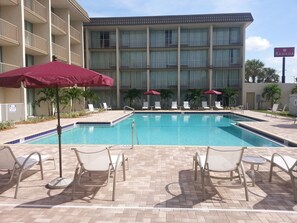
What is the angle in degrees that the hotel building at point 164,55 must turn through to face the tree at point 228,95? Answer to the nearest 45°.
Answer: approximately 90° to its left

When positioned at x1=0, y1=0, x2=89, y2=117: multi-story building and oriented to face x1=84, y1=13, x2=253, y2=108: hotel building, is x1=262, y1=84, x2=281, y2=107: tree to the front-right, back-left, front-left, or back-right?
front-right

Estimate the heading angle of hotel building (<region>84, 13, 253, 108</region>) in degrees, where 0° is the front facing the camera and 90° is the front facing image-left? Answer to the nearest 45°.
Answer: approximately 0°

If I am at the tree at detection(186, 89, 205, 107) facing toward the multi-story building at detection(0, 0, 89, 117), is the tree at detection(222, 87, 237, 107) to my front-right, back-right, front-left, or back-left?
back-left

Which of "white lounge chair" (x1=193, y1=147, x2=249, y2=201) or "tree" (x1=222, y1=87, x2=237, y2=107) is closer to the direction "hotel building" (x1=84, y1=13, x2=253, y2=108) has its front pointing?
the white lounge chair

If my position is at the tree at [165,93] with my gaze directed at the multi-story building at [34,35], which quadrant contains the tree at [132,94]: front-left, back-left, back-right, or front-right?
front-right

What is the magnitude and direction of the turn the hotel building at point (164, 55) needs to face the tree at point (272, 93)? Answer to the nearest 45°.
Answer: approximately 90° to its left

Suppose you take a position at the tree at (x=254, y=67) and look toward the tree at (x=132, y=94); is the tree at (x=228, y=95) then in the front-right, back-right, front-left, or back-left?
front-left

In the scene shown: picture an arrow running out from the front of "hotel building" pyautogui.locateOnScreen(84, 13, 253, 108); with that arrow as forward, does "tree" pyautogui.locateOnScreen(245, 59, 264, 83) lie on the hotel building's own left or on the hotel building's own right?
on the hotel building's own left
